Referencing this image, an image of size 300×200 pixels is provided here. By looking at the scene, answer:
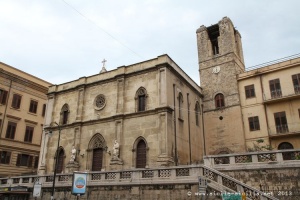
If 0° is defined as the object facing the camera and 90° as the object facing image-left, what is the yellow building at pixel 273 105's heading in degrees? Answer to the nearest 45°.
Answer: approximately 45°

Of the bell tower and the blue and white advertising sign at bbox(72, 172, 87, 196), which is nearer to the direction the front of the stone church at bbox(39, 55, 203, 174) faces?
the blue and white advertising sign

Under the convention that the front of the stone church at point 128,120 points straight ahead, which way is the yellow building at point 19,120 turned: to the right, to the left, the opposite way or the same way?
to the left

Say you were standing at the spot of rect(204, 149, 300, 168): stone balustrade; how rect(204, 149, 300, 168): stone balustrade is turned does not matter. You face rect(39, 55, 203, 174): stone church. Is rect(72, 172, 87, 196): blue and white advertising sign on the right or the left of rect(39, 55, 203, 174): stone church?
left

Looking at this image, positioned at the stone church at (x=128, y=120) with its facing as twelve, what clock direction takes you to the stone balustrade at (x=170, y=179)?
The stone balustrade is roughly at 10 o'clock from the stone church.

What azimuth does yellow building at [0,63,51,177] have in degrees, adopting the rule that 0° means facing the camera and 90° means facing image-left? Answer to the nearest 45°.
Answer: approximately 315°

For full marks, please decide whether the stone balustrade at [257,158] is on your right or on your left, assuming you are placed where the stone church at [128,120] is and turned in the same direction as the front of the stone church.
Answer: on your left
